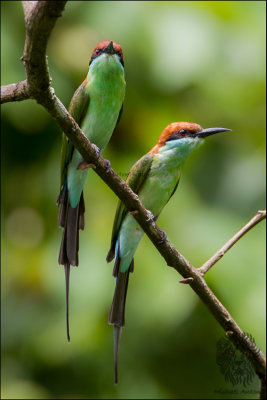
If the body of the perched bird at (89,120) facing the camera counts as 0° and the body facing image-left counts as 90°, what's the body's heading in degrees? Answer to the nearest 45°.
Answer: approximately 315°

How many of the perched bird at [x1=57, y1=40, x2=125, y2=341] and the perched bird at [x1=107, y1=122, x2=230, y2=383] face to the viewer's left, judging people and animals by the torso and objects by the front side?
0

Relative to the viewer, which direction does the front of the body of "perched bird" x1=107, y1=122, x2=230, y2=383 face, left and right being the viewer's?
facing the viewer and to the right of the viewer

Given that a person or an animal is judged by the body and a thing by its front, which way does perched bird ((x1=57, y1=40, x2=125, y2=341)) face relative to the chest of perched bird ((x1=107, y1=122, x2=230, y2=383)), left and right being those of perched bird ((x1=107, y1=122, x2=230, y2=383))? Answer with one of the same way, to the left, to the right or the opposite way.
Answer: the same way
